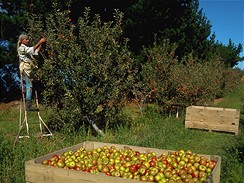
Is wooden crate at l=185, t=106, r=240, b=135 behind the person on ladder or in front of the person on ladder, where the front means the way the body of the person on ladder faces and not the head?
in front

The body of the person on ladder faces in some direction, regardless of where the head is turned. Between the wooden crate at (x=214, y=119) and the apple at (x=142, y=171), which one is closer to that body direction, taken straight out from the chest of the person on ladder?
the wooden crate

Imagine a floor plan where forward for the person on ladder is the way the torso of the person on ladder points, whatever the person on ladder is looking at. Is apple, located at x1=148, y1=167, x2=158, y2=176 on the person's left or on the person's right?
on the person's right

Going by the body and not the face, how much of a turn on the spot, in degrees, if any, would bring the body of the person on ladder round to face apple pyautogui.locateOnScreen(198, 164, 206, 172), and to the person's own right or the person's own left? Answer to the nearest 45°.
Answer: approximately 45° to the person's own right

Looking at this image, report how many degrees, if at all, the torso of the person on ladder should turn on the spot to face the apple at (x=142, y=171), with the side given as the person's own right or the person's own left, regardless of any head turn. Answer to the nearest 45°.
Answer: approximately 90° to the person's own right

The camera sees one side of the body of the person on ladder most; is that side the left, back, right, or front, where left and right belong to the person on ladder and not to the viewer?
right

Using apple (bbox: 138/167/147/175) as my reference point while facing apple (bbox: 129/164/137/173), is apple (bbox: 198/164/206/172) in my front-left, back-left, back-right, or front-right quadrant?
back-right

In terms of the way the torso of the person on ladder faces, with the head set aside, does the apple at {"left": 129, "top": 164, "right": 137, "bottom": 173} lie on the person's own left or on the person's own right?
on the person's own right

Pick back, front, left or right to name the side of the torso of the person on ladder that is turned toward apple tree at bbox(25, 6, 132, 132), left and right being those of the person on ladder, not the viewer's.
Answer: front

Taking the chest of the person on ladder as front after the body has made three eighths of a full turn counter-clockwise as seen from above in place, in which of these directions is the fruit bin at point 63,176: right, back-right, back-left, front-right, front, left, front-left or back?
back-left
